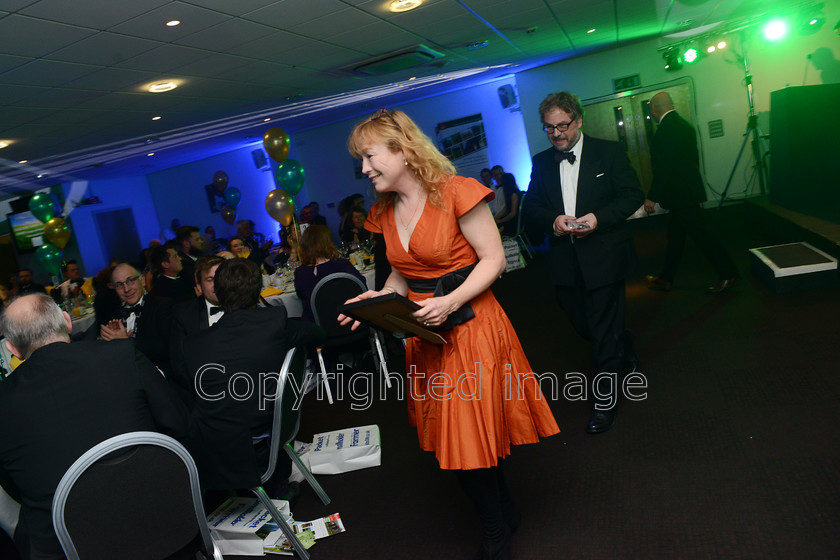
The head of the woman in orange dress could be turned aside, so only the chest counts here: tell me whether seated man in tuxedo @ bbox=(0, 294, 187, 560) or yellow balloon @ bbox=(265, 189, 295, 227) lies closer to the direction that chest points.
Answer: the seated man in tuxedo

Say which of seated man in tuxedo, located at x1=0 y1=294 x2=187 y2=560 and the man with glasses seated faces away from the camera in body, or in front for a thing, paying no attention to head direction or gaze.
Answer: the seated man in tuxedo

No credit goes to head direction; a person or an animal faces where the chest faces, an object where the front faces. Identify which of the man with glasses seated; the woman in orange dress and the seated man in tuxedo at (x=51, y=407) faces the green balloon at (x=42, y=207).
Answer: the seated man in tuxedo

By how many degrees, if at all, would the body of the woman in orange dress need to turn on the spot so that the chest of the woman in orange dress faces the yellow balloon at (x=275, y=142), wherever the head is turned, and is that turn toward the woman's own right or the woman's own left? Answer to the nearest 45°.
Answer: approximately 135° to the woman's own right

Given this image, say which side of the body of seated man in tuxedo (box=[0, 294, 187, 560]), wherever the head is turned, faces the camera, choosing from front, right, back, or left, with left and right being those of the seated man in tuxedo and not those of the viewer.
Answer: back

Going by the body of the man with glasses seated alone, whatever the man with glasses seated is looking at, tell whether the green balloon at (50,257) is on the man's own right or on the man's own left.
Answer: on the man's own right

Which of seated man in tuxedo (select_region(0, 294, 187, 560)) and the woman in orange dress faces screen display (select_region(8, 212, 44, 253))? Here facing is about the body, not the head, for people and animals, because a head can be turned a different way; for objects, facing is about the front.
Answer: the seated man in tuxedo

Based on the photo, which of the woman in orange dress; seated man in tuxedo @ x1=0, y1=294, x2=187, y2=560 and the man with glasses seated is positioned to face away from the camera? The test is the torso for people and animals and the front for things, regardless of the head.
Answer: the seated man in tuxedo

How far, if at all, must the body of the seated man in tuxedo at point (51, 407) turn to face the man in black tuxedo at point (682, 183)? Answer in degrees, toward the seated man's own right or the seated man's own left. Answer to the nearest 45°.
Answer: approximately 90° to the seated man's own right

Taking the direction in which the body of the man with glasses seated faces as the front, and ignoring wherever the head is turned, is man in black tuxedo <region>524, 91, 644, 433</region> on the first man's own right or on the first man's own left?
on the first man's own left

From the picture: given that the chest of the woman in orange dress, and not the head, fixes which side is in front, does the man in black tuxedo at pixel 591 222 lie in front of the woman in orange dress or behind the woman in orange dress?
behind

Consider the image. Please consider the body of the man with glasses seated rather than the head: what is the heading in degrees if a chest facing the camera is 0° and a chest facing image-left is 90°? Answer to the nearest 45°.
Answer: approximately 45°

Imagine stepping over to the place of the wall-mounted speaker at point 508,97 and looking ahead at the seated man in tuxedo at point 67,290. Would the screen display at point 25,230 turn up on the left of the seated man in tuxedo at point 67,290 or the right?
right

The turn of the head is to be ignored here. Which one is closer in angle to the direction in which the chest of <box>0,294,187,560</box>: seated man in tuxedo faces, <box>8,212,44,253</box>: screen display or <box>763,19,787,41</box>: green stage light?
the screen display

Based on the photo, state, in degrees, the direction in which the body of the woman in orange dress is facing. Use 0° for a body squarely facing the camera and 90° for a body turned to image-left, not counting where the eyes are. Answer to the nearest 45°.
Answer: approximately 45°
